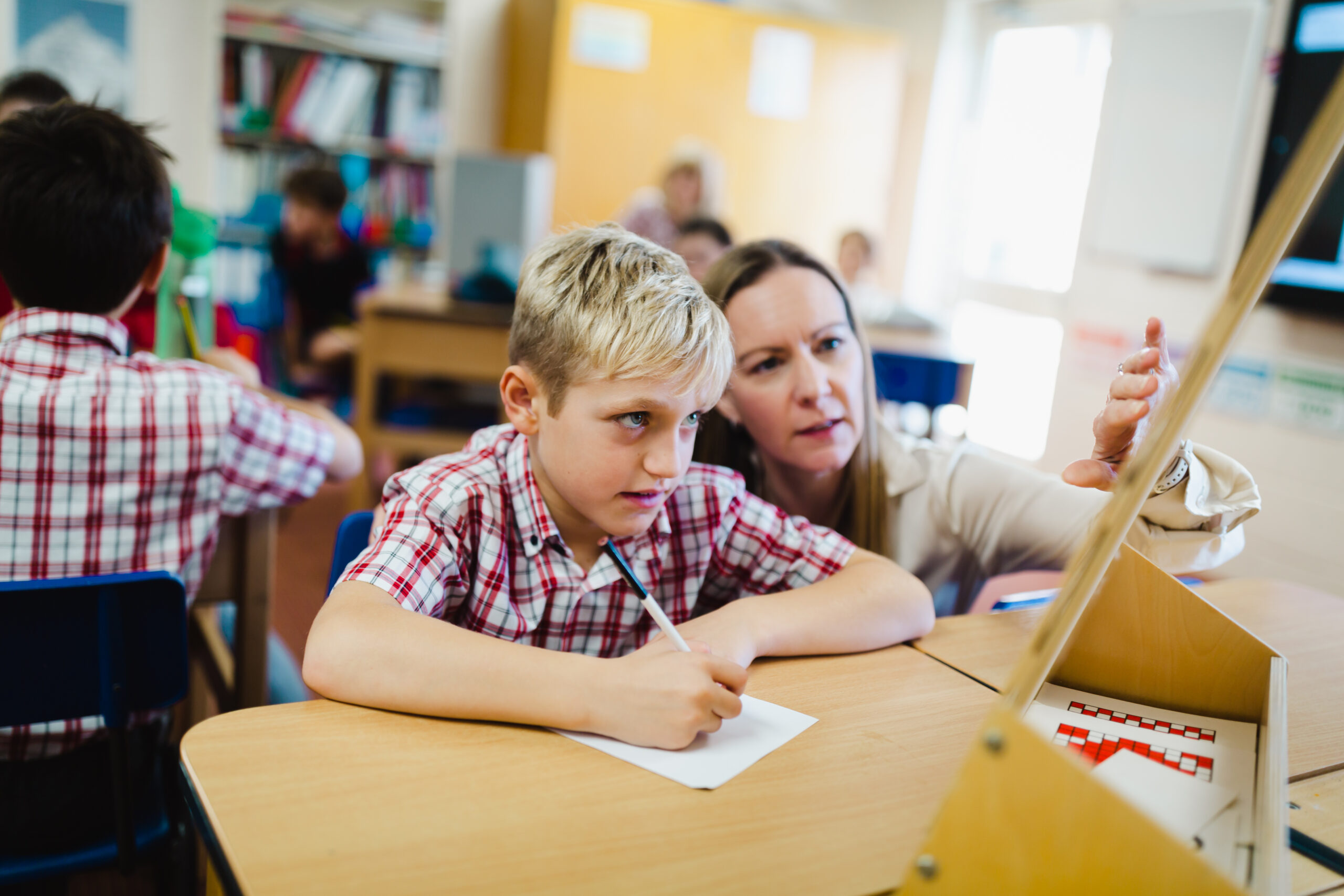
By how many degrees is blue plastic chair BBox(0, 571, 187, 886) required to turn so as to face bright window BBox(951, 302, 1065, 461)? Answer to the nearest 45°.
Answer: approximately 45° to its right

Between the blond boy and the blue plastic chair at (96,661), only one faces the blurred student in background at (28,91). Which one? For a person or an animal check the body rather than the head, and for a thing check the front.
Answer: the blue plastic chair

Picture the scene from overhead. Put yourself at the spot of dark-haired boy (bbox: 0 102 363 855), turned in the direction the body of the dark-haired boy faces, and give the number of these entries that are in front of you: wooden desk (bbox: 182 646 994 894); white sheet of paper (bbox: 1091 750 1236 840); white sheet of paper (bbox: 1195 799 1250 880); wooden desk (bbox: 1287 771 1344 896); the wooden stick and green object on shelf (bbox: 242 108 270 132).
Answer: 1

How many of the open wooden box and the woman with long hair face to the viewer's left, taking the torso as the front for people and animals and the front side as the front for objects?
1

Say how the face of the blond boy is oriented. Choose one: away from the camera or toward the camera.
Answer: toward the camera

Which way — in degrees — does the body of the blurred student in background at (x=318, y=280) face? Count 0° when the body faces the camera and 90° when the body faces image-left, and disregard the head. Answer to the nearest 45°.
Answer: approximately 45°

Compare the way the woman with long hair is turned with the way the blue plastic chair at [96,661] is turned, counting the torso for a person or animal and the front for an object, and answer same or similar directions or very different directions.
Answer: very different directions

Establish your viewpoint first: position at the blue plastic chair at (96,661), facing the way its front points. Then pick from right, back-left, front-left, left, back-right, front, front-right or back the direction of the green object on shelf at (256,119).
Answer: front

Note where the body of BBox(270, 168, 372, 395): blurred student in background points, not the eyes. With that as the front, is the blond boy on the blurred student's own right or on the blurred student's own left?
on the blurred student's own left

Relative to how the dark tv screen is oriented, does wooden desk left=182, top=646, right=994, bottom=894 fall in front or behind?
in front

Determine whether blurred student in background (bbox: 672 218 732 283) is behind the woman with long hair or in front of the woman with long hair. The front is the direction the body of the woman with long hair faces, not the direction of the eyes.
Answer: behind

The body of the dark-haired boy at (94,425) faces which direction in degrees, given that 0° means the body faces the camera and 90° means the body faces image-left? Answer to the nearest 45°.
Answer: approximately 180°

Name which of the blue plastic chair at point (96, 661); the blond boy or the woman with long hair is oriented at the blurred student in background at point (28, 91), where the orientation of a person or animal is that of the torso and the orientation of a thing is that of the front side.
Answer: the blue plastic chair

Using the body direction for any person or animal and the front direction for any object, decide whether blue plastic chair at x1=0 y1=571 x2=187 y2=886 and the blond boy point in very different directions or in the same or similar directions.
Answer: very different directions

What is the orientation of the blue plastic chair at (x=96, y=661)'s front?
away from the camera

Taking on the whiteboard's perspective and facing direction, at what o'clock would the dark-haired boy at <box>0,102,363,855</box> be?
The dark-haired boy is roughly at 11 o'clock from the whiteboard.

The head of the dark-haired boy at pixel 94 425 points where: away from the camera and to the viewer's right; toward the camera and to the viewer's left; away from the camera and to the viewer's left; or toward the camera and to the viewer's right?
away from the camera and to the viewer's right

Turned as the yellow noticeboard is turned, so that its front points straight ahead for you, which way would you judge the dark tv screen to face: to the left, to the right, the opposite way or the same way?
to the right

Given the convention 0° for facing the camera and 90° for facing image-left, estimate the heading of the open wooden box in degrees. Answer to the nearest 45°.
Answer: approximately 90°
